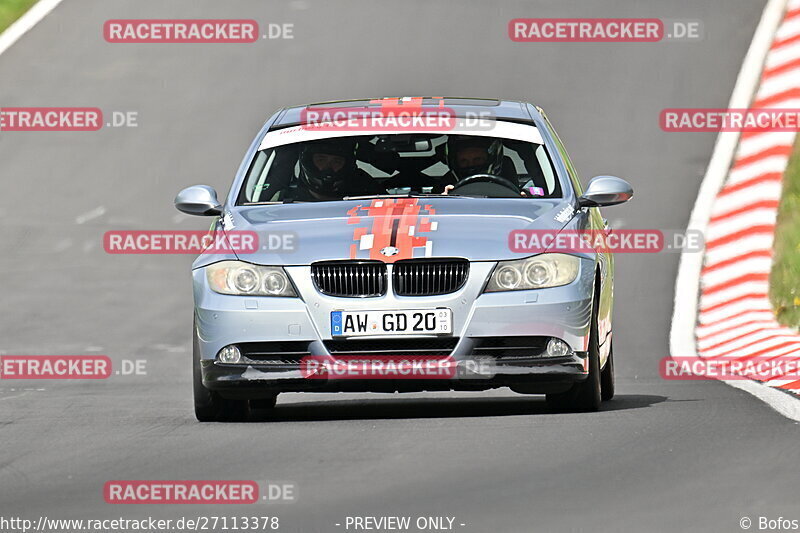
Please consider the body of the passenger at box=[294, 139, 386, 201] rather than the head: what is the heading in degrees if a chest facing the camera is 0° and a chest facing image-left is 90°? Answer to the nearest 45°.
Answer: approximately 0°

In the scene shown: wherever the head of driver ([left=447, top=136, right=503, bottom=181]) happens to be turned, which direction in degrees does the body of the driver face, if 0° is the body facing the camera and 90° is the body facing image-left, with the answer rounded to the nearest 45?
approximately 0°

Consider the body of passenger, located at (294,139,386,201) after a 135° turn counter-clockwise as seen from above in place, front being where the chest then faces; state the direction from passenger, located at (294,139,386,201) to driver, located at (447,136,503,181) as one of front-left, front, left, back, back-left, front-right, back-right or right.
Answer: front-right
